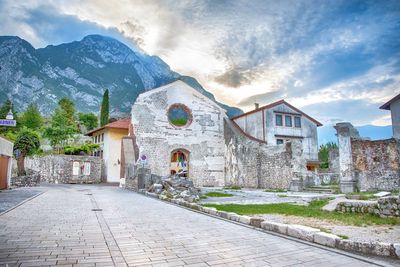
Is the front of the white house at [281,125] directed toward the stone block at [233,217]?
yes

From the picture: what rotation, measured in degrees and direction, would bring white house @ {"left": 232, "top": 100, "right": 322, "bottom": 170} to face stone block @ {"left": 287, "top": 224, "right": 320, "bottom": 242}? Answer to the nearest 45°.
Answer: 0° — it already faces it

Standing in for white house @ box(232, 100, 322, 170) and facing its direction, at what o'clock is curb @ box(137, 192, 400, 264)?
The curb is roughly at 12 o'clock from the white house.

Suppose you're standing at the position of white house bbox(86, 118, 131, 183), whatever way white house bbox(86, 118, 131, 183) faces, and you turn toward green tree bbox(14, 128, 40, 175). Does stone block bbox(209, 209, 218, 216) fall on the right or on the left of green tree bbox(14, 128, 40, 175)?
left

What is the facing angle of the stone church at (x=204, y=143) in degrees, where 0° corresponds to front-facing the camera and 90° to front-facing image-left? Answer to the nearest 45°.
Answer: approximately 0°

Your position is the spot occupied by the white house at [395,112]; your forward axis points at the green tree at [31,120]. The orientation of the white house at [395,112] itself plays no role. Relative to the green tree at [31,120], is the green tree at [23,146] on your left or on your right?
left

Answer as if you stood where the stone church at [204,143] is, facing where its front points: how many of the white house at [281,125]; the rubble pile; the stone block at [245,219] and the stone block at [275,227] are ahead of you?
3

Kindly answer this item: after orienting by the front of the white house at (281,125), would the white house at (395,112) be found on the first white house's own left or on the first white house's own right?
on the first white house's own left

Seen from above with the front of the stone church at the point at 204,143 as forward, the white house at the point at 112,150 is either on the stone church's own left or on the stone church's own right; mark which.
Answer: on the stone church's own right

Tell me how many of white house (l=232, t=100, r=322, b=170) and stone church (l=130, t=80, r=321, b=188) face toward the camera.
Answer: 2

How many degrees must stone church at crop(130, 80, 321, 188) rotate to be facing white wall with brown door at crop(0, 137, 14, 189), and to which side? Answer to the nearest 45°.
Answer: approximately 45° to its right

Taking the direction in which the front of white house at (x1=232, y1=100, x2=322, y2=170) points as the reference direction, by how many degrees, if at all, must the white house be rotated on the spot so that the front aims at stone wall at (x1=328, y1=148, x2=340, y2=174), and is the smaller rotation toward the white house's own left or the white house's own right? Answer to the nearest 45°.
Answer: approximately 90° to the white house's own left

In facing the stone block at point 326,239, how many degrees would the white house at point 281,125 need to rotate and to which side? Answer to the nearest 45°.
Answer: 0° — it already faces it
